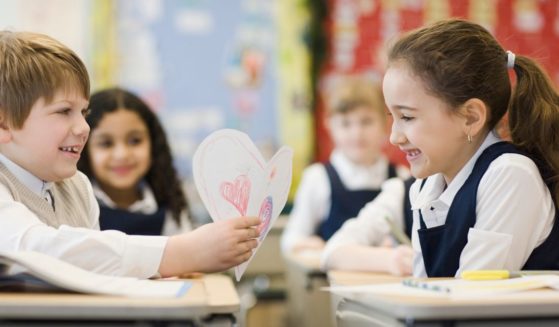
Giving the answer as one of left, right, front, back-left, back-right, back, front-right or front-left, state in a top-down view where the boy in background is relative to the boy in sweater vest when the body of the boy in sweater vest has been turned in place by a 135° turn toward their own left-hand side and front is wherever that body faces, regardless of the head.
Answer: front-right

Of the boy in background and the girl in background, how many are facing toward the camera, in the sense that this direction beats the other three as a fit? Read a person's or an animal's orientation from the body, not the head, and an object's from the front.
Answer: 2

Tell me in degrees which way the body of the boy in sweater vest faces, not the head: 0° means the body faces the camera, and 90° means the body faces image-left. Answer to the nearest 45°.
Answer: approximately 315°

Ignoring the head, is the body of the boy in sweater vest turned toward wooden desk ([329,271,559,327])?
yes

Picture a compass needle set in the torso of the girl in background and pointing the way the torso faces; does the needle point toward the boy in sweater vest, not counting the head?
yes

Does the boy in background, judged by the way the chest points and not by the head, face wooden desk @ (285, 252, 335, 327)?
yes

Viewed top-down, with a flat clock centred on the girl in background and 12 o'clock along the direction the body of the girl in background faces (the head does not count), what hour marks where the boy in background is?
The boy in background is roughly at 8 o'clock from the girl in background.

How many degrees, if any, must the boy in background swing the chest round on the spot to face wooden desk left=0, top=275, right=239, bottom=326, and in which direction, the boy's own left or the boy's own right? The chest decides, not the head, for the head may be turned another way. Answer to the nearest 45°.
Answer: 0° — they already face it
